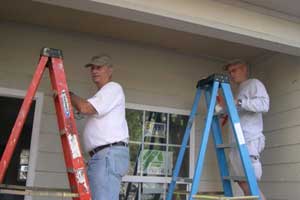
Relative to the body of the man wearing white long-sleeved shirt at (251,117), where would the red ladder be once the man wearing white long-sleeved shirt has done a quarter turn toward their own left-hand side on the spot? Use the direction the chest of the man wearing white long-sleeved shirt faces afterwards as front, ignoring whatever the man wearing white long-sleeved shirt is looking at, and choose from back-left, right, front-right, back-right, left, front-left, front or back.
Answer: front-right

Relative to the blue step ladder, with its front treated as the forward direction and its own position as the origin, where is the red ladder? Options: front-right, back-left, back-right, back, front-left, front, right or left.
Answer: back

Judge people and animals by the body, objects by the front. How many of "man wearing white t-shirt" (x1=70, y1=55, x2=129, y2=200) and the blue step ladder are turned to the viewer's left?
1

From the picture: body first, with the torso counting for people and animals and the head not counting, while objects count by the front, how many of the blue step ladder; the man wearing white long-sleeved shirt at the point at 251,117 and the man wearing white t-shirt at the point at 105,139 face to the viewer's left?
2

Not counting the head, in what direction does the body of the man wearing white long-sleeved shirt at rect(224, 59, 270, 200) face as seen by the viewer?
to the viewer's left

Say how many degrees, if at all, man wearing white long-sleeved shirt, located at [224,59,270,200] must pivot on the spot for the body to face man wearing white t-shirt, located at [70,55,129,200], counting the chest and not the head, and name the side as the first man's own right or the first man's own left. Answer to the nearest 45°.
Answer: approximately 45° to the first man's own left
